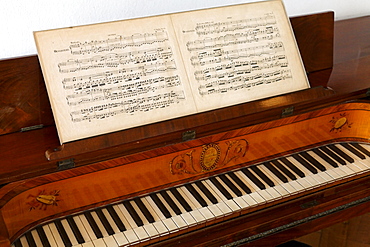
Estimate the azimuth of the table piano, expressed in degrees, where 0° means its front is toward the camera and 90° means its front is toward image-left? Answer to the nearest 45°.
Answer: approximately 315°

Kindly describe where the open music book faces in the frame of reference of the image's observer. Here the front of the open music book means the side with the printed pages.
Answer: facing the viewer and to the right of the viewer
